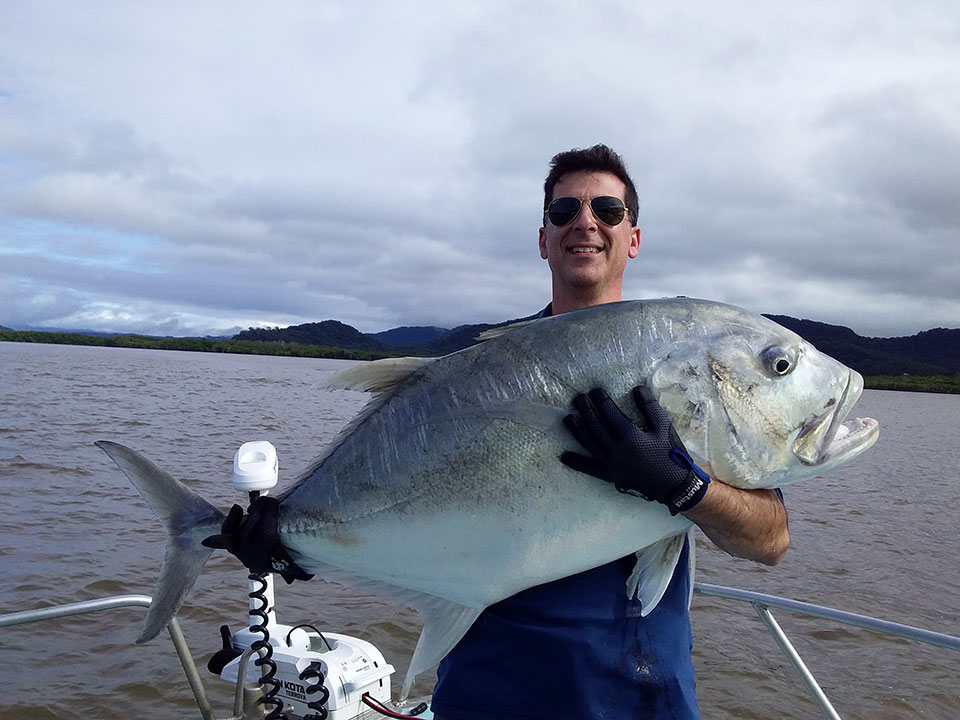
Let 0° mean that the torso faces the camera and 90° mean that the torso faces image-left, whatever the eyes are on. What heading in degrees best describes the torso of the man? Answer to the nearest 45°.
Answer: approximately 0°

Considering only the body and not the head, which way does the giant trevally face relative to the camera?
to the viewer's right

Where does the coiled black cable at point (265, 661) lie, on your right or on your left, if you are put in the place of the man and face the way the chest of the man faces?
on your right

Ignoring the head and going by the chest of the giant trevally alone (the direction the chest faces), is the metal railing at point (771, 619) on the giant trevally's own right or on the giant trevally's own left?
on the giant trevally's own left
